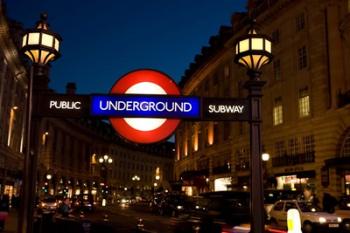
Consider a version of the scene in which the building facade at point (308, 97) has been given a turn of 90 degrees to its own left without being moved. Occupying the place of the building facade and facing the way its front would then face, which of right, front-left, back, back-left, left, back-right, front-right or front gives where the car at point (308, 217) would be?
front-right

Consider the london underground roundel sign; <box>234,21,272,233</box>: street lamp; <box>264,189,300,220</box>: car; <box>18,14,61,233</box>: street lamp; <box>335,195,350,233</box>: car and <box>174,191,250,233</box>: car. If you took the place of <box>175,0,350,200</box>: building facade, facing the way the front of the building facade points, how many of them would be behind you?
0

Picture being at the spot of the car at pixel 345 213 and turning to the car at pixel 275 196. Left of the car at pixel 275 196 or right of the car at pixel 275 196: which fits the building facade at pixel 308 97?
right

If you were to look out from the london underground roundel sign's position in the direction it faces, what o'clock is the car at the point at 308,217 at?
The car is roughly at 7 o'clock from the london underground roundel sign.

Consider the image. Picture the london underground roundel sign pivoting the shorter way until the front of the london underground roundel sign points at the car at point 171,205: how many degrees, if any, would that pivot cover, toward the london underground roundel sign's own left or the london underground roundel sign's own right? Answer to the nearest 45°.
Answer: approximately 180°

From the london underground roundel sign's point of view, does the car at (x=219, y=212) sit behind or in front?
behind

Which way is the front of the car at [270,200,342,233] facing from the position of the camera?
facing the viewer and to the right of the viewer

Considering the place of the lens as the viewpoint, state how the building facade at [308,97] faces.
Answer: facing the viewer and to the left of the viewer

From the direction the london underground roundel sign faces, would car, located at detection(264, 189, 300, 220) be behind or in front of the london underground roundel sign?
behind

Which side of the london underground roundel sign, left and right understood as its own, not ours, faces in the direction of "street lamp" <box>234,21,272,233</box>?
left

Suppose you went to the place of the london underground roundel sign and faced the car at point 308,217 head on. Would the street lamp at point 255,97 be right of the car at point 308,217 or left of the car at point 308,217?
right

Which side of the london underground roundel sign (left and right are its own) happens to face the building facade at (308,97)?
back

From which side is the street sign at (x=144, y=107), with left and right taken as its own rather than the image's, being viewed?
front
